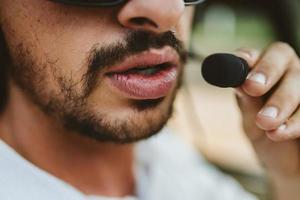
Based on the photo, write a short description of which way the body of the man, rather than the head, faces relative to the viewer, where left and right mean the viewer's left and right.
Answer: facing the viewer and to the right of the viewer

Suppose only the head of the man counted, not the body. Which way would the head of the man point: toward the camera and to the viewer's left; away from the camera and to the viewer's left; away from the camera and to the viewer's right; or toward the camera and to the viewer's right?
toward the camera and to the viewer's right
